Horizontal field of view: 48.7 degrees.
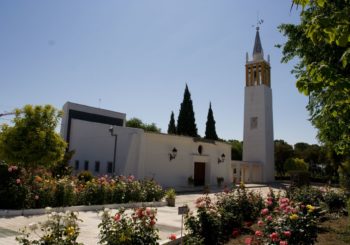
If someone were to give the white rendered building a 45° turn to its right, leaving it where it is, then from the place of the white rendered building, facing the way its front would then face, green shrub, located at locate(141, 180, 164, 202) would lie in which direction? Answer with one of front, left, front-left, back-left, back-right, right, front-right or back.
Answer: front

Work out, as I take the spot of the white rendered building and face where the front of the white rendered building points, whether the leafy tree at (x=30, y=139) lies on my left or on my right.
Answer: on my right

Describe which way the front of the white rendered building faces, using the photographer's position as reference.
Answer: facing the viewer and to the right of the viewer

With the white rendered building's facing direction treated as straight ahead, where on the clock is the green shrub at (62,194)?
The green shrub is roughly at 2 o'clock from the white rendered building.

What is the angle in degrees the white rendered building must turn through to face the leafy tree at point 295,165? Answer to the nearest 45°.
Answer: approximately 90° to its left

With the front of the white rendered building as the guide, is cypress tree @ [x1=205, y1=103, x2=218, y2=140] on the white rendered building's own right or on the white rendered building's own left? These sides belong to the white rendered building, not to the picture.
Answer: on the white rendered building's own left

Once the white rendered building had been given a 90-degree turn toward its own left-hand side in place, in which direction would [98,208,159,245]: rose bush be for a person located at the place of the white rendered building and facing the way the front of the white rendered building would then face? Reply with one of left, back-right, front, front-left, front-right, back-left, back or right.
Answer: back-right

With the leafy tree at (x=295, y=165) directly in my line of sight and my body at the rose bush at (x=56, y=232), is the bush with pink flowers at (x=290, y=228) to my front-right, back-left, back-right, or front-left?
front-right

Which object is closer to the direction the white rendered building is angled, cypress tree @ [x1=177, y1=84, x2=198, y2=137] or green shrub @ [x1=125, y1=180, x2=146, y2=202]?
the green shrub

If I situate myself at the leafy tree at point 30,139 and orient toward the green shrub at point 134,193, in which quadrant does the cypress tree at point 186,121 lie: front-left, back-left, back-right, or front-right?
front-left

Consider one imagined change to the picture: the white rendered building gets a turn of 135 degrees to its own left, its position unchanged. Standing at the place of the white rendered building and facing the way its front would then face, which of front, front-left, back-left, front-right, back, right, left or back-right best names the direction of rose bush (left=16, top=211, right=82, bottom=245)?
back

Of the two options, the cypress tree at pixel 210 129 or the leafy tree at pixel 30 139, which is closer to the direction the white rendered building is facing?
the leafy tree

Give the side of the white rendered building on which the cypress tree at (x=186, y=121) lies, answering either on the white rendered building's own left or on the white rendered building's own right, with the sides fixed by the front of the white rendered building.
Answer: on the white rendered building's own left

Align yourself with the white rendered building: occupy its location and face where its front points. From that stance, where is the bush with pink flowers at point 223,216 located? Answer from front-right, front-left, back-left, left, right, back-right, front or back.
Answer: front-right

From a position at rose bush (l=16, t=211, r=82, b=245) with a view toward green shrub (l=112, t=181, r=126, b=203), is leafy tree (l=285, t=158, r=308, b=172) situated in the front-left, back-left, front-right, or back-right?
front-right

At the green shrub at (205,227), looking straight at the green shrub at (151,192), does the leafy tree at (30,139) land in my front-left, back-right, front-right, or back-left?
front-left

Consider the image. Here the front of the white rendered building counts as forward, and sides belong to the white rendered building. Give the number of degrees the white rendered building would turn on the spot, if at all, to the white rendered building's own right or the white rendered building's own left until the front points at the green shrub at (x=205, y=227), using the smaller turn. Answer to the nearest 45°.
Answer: approximately 45° to the white rendered building's own right
